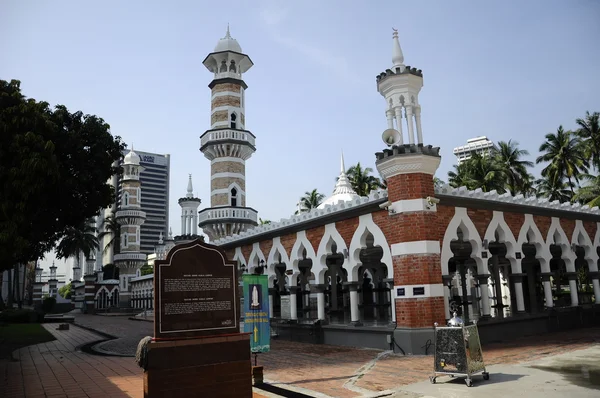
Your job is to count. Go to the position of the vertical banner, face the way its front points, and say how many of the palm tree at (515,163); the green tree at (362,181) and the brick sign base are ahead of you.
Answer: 1

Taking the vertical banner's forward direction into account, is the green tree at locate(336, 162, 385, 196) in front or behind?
behind

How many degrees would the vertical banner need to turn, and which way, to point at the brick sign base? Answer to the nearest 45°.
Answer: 0° — it already faces it

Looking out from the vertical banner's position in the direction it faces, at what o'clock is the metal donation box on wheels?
The metal donation box on wheels is roughly at 10 o'clock from the vertical banner.

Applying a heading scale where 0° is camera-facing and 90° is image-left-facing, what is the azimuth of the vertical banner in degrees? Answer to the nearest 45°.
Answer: approximately 0°

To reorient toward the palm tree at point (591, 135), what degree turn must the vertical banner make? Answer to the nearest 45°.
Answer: approximately 135° to its left

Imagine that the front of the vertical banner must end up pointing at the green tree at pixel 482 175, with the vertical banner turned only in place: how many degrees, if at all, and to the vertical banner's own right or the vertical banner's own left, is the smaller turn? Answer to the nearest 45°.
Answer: approximately 135° to the vertical banner's own left

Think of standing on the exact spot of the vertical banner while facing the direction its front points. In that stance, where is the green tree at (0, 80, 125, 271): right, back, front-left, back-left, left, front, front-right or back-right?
back-right

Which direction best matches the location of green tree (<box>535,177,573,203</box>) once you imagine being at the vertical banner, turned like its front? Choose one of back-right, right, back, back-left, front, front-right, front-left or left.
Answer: back-left

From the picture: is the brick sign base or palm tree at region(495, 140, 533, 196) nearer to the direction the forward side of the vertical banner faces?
the brick sign base
